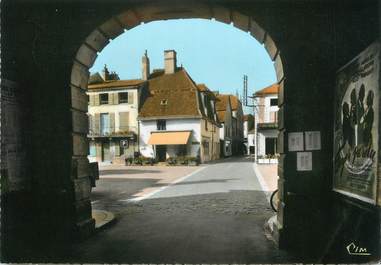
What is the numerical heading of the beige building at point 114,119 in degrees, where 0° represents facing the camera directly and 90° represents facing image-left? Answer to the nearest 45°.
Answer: approximately 0°
